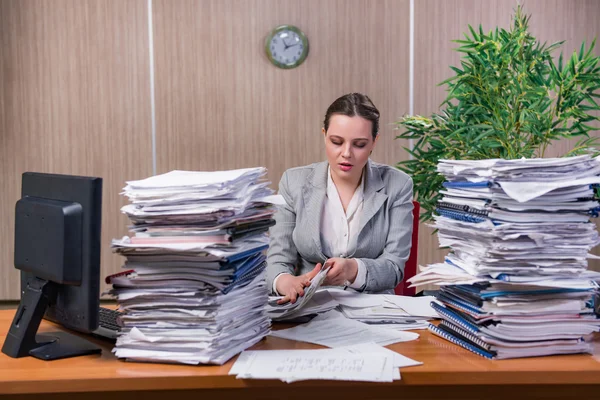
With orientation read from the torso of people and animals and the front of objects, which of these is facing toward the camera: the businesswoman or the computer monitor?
the businesswoman

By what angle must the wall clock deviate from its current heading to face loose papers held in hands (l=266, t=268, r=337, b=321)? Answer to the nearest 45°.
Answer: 0° — it already faces it

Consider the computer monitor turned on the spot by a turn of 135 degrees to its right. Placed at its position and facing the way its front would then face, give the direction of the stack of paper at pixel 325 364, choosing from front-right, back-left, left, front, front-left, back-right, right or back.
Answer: front-left

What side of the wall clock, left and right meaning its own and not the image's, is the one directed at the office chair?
front

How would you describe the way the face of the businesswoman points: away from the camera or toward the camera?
toward the camera

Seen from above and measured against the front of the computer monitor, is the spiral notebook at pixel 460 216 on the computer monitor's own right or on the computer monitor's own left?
on the computer monitor's own right

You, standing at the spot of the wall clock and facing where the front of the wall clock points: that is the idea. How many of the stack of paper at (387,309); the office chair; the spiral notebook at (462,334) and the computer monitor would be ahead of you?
4

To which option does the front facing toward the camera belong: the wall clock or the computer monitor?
the wall clock

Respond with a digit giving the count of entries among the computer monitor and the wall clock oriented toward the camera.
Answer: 1

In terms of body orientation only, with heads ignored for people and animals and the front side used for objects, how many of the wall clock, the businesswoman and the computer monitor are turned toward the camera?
2

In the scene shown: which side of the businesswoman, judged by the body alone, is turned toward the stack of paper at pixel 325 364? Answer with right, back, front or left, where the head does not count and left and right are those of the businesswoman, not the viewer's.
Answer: front

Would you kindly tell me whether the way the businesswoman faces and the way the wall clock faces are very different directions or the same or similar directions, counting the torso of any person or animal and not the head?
same or similar directions

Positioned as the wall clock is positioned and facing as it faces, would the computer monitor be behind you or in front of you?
in front

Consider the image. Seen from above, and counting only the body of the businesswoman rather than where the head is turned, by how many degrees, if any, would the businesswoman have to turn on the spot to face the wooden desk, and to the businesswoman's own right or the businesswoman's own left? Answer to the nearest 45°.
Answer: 0° — they already face it

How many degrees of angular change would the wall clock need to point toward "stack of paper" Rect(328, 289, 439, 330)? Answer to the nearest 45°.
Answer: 0° — it already faces it

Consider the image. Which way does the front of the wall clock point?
toward the camera

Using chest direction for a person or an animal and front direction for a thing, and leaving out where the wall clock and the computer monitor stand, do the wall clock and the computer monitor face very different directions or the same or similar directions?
very different directions
